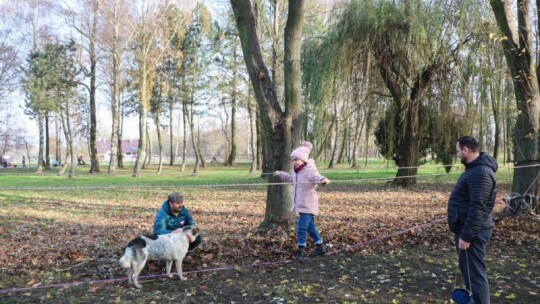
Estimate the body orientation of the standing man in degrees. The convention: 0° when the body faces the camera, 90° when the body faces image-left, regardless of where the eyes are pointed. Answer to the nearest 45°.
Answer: approximately 90°

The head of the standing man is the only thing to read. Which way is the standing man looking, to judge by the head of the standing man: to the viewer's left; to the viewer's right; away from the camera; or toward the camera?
to the viewer's left

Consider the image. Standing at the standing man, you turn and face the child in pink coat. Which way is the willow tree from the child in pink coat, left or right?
right

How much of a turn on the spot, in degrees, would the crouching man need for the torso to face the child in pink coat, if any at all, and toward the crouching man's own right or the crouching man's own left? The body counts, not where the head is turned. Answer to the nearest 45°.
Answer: approximately 45° to the crouching man's own left

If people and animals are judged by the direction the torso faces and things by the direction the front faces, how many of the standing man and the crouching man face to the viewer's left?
1

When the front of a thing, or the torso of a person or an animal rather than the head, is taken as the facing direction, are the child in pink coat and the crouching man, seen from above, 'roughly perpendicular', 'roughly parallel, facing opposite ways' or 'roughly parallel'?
roughly perpendicular

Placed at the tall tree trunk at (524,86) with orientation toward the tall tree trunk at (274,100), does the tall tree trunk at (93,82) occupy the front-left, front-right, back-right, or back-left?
front-right

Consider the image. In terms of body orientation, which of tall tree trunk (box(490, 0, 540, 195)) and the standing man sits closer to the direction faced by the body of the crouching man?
the standing man

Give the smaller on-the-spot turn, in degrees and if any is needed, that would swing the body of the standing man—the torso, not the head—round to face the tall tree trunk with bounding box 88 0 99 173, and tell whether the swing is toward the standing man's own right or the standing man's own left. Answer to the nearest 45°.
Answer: approximately 45° to the standing man's own right

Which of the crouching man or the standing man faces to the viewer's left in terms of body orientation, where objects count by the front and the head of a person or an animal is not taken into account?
the standing man

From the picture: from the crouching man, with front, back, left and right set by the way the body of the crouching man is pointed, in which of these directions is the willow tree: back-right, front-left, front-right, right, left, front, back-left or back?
left

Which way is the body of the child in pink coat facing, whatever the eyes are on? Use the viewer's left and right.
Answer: facing the viewer and to the left of the viewer

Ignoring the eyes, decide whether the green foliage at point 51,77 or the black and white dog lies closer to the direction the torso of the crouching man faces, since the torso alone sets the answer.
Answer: the black and white dog

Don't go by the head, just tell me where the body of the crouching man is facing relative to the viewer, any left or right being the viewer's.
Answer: facing the viewer and to the right of the viewer
